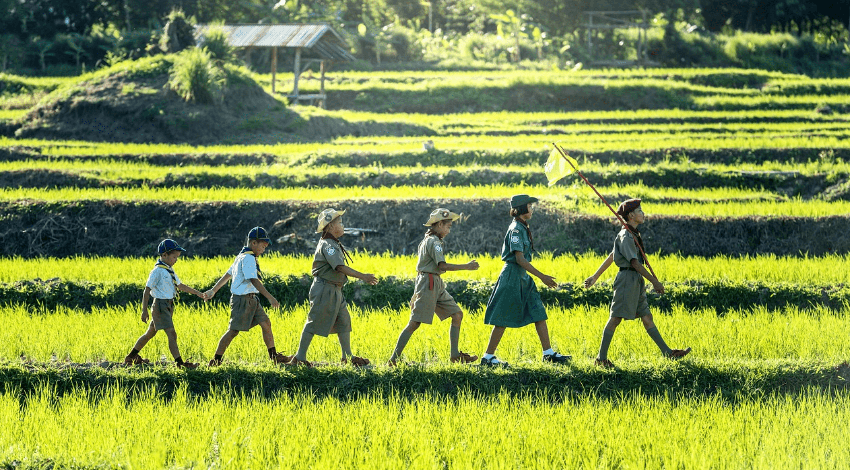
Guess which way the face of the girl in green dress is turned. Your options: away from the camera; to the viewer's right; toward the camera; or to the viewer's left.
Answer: to the viewer's right

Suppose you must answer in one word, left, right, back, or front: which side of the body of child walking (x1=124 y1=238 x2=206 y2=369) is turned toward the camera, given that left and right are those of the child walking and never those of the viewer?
right

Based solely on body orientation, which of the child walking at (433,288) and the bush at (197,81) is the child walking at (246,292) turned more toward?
the child walking

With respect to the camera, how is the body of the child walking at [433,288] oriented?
to the viewer's right

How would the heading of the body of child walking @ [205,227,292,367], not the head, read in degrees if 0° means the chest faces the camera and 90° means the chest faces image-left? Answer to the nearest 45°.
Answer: approximately 270°

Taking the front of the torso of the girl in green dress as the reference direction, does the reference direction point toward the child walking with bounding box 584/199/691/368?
yes

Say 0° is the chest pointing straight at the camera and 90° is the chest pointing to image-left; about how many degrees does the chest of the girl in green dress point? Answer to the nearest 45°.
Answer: approximately 270°

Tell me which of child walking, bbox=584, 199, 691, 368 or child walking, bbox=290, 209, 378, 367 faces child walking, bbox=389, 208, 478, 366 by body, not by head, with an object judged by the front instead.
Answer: child walking, bbox=290, 209, 378, 367

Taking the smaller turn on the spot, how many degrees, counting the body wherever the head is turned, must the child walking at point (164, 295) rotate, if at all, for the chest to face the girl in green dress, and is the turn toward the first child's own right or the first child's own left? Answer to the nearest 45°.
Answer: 0° — they already face them

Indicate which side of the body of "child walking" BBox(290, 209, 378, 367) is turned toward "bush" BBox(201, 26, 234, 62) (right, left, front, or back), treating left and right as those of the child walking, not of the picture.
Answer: left

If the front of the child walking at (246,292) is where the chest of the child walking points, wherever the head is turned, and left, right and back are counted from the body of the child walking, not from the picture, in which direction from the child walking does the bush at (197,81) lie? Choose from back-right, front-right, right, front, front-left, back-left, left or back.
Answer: left

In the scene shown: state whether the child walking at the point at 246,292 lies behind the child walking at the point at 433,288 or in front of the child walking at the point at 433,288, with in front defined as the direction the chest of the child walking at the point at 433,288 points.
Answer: behind

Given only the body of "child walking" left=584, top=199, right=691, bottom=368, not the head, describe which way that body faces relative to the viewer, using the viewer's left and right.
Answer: facing to the right of the viewer

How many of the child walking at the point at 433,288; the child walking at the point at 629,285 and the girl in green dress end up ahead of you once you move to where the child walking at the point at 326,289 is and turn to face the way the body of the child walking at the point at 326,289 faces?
3
